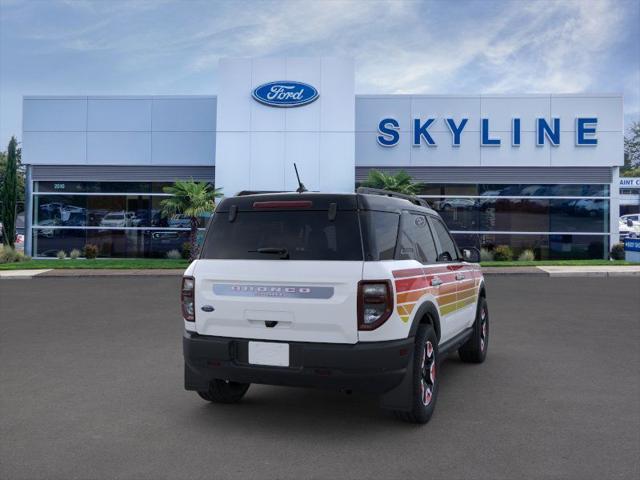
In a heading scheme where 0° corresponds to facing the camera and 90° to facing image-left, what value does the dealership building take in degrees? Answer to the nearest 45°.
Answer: approximately 0°

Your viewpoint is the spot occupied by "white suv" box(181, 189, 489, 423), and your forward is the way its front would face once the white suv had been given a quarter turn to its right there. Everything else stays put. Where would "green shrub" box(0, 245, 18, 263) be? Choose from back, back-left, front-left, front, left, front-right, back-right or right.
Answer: back

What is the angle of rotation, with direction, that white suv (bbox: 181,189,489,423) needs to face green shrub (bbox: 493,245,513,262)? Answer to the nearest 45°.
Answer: approximately 45° to its left

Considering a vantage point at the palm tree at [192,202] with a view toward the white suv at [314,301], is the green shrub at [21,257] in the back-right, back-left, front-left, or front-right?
back-right

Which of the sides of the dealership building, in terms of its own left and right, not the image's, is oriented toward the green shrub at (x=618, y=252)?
left

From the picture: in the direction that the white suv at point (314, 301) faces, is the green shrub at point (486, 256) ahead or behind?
ahead

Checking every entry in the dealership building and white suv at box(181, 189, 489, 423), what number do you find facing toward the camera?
1

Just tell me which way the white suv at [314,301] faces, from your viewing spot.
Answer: facing away from the viewer and to the right of the viewer

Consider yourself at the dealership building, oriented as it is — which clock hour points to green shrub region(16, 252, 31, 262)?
The green shrub is roughly at 3 o'clock from the dealership building.

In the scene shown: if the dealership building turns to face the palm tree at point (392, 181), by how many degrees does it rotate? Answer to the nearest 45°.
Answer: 0° — it already faces it

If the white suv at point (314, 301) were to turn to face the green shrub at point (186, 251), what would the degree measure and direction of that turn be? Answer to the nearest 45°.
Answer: approximately 45° to its left

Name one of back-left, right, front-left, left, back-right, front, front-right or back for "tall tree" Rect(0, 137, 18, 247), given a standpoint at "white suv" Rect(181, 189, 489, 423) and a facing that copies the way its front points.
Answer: left
